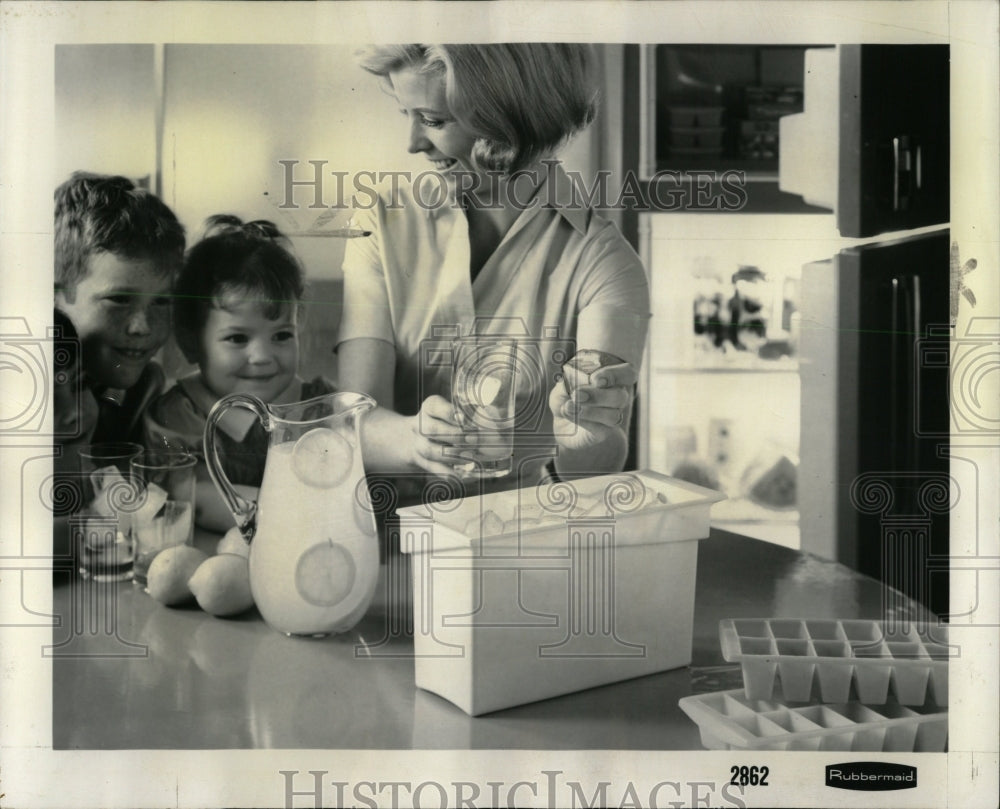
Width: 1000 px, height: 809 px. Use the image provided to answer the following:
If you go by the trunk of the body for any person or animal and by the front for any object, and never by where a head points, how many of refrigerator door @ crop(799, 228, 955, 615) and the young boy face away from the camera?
0

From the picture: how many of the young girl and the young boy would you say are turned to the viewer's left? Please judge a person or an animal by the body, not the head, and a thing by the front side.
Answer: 0

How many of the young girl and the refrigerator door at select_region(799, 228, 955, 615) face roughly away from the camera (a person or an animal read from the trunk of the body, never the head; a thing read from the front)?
0

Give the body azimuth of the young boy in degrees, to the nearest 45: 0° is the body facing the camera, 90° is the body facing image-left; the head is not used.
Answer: approximately 315°

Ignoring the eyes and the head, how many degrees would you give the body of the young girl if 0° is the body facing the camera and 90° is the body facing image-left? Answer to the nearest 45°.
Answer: approximately 315°
